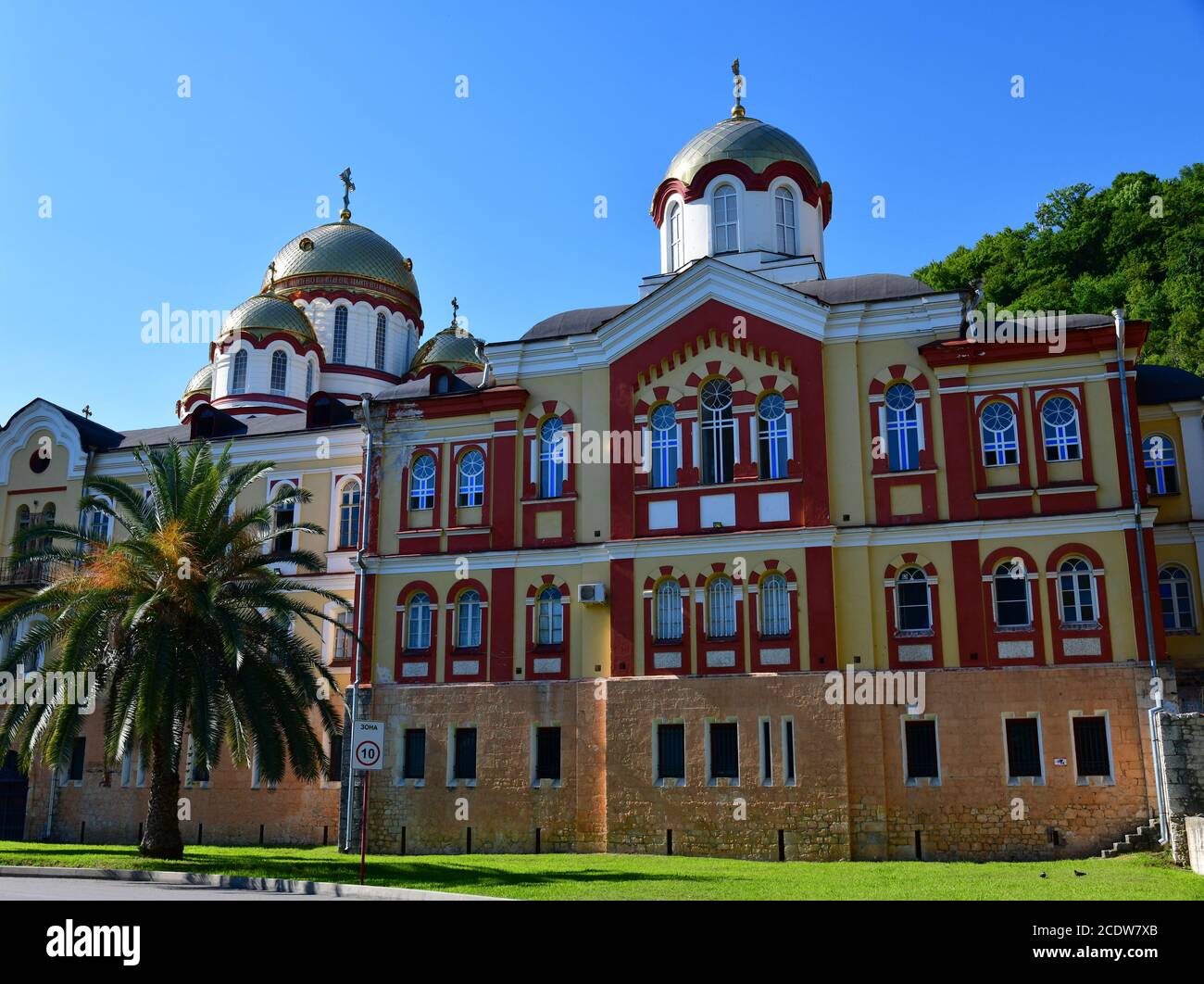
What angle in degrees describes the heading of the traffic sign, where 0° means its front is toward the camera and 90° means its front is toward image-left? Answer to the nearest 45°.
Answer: approximately 0°

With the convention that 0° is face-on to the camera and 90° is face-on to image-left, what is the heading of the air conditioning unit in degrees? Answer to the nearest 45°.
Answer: approximately 0°

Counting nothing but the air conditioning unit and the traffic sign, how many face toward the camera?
2

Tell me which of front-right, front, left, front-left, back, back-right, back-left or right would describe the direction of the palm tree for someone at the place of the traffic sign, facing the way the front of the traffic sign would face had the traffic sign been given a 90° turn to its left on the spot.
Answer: back-left

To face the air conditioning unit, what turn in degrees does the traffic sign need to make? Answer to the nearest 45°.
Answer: approximately 135° to its left

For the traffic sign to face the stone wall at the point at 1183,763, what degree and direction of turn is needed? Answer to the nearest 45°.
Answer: approximately 90° to its left

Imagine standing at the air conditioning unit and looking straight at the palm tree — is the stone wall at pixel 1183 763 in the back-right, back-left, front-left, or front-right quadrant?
back-left

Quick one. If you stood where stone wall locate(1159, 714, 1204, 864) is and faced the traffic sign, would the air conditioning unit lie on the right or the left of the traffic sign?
right

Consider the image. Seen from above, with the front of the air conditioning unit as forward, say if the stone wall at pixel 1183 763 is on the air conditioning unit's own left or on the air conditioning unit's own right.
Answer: on the air conditioning unit's own left
